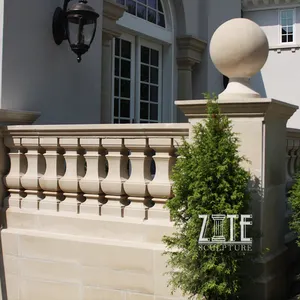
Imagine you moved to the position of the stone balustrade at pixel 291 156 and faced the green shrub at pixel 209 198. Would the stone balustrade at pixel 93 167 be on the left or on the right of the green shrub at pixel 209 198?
right

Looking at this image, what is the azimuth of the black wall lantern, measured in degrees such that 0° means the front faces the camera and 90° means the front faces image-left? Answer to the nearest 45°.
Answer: approximately 315°

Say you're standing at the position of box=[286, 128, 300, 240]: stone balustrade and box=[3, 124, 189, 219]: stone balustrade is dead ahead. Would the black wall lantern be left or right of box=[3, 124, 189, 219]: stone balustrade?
right

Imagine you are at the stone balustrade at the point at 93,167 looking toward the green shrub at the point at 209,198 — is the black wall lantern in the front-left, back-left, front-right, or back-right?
back-left
